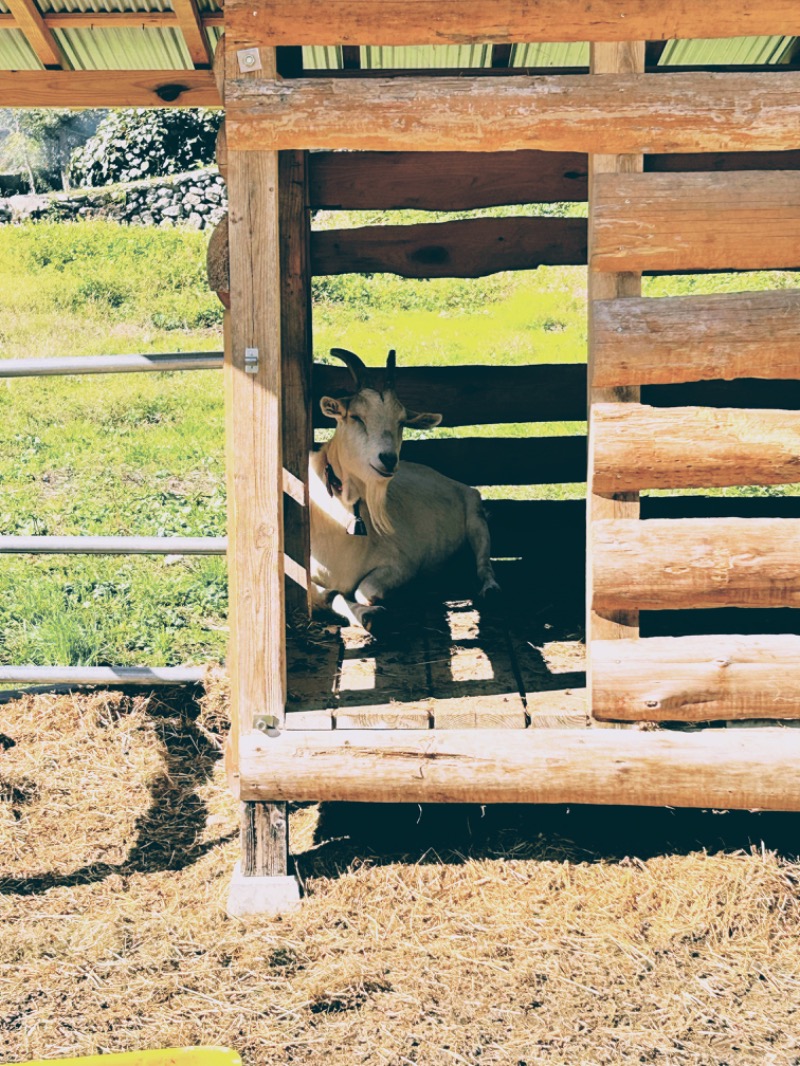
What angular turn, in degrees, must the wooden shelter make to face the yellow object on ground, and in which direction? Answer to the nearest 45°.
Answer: approximately 45° to its right

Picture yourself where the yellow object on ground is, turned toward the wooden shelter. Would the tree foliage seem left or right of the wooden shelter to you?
left

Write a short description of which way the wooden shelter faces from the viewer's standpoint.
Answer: facing the viewer

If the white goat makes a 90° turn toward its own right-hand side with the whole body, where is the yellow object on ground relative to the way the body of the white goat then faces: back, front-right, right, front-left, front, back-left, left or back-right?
back-left

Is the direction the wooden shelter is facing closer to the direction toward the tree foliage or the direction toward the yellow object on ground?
the yellow object on ground

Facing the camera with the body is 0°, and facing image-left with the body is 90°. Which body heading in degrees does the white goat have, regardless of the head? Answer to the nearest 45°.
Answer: approximately 45°

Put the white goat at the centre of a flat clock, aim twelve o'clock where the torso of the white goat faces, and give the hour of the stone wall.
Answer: The stone wall is roughly at 4 o'clock from the white goat.

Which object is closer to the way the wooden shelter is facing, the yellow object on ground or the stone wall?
the yellow object on ground

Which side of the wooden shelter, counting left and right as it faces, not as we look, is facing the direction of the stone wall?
back

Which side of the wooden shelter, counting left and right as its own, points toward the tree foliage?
back

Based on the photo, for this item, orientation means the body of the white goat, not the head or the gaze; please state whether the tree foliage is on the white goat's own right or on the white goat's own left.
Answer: on the white goat's own right
